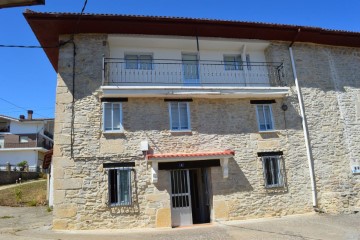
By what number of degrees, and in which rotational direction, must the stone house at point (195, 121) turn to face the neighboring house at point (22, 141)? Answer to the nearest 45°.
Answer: approximately 135° to its right

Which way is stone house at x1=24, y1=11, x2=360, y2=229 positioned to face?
toward the camera
